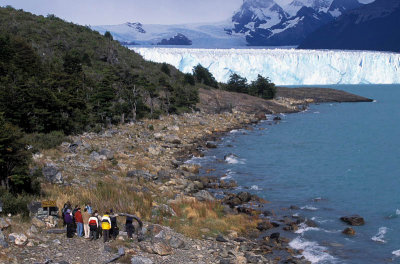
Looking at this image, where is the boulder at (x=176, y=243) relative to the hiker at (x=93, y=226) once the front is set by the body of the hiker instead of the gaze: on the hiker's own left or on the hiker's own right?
on the hiker's own right

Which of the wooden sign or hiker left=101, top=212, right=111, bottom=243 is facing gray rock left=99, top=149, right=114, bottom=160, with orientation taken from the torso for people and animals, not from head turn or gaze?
the hiker

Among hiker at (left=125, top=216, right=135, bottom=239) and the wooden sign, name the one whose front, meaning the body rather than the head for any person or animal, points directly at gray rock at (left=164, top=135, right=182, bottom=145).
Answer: the hiker

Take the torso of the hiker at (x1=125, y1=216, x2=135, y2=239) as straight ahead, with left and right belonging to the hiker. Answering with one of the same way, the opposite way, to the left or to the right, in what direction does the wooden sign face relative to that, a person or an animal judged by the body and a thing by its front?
the opposite way

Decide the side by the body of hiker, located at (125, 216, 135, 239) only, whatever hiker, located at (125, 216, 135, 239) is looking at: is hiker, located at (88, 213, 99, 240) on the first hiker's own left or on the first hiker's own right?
on the first hiker's own left

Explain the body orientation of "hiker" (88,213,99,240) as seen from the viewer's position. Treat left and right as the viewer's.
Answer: facing away from the viewer

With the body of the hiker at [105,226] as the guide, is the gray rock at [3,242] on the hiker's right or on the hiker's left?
on the hiker's left

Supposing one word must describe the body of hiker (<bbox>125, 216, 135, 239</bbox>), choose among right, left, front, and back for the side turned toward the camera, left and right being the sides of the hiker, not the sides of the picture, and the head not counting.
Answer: back

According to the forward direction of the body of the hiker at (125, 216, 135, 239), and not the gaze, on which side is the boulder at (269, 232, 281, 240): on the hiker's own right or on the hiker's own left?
on the hiker's own right

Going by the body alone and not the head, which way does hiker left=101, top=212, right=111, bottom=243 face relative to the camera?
away from the camera

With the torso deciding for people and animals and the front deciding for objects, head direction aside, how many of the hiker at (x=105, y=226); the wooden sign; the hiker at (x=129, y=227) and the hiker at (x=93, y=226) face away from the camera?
3

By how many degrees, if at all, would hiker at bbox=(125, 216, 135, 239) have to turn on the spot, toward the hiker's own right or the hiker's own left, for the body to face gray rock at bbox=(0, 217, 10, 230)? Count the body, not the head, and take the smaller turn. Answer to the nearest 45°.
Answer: approximately 90° to the hiker's own left

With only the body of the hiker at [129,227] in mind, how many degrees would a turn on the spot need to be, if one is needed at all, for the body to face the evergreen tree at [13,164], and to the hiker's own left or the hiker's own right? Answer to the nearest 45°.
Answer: approximately 45° to the hiker's own left

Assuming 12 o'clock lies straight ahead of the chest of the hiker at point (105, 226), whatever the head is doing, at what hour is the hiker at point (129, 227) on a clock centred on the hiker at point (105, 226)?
the hiker at point (129, 227) is roughly at 2 o'clock from the hiker at point (105, 226).

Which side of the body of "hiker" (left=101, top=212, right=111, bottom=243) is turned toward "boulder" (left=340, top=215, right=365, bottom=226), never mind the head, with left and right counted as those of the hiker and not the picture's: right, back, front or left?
right

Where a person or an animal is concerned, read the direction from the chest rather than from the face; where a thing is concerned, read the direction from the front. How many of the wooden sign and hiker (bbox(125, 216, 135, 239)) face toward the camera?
1

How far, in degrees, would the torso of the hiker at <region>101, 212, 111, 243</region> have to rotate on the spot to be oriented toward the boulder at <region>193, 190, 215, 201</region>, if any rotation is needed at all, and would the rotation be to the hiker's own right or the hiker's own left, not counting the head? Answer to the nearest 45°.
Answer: approximately 45° to the hiker's own right

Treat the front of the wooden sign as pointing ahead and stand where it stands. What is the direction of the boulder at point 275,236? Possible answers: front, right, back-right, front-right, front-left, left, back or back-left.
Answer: left
